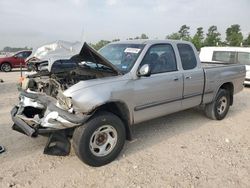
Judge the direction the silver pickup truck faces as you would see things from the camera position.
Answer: facing the viewer and to the left of the viewer

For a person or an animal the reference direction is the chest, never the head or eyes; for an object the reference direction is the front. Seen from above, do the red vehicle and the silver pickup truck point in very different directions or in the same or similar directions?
same or similar directions

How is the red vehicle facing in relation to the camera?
to the viewer's left

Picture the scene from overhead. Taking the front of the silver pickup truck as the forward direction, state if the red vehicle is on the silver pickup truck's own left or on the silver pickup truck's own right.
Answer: on the silver pickup truck's own right

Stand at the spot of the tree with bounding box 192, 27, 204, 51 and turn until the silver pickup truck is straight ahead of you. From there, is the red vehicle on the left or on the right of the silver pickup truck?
right

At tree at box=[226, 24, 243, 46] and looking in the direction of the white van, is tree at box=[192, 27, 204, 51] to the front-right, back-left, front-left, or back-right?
front-right

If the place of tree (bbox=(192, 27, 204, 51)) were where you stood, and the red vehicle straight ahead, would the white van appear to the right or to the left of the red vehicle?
left

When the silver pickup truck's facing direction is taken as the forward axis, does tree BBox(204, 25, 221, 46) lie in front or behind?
behind

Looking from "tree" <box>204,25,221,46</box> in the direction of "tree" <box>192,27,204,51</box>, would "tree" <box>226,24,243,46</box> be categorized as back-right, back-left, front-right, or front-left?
back-left
